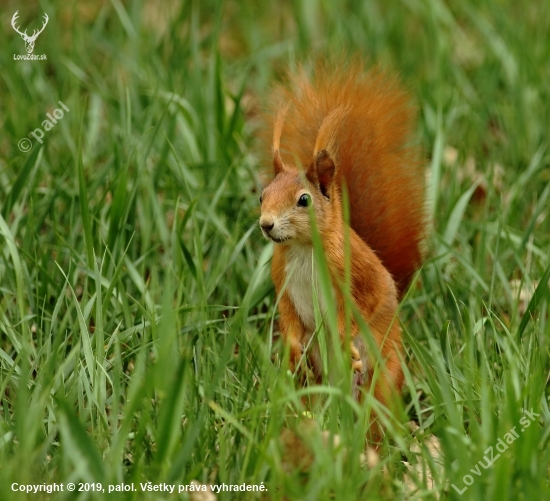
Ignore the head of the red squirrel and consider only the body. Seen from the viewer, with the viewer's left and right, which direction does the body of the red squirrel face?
facing the viewer and to the left of the viewer
